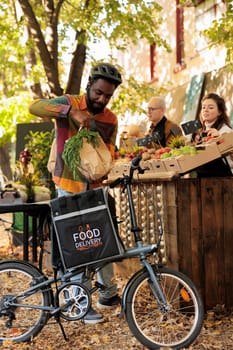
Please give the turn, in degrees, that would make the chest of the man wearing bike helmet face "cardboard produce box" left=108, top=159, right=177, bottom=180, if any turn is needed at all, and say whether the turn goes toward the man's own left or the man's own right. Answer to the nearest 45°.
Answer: approximately 90° to the man's own left

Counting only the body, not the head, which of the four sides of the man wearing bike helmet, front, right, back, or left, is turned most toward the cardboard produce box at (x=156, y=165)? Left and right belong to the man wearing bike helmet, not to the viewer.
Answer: left

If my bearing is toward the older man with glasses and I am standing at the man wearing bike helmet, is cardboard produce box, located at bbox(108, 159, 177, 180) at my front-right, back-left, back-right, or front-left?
front-right

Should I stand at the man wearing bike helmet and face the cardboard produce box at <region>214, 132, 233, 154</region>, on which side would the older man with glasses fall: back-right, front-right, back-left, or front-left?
front-left

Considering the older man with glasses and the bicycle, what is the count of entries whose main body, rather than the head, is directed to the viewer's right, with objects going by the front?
1

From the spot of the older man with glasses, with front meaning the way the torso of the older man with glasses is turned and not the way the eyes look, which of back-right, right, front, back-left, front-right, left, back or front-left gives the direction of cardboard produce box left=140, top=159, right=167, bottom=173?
front-left

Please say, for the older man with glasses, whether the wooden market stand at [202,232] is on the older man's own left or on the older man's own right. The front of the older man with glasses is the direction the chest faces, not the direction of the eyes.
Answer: on the older man's own left

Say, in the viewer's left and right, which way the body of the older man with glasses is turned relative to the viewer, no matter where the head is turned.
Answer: facing the viewer and to the left of the viewer

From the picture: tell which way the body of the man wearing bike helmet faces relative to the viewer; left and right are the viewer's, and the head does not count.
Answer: facing the viewer and to the right of the viewer

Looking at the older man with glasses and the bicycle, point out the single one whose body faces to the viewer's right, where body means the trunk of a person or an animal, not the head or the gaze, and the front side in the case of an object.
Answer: the bicycle

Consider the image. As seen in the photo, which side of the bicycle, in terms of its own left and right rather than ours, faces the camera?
right

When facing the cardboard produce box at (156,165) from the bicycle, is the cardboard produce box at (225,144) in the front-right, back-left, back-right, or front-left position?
front-right
